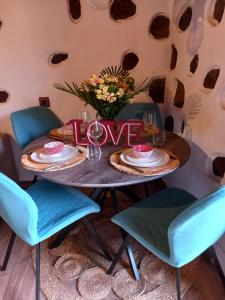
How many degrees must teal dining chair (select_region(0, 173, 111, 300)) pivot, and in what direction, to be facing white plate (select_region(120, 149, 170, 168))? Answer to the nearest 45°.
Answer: approximately 45° to its right

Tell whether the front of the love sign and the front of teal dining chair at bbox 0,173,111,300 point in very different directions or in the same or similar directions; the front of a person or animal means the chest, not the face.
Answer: very different directions

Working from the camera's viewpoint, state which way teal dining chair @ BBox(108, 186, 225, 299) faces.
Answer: facing away from the viewer and to the left of the viewer

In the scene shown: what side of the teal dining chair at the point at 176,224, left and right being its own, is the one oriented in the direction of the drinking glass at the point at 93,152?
front

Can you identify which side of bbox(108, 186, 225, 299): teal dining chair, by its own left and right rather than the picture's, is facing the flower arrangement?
front

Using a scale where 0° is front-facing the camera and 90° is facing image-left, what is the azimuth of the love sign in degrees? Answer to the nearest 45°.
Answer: approximately 0°

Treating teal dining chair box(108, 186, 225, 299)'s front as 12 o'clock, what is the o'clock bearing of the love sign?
The love sign is roughly at 12 o'clock from the teal dining chair.

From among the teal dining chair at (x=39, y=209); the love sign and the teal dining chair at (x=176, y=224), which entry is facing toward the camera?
the love sign

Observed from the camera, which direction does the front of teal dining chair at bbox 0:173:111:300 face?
facing away from the viewer and to the right of the viewer
